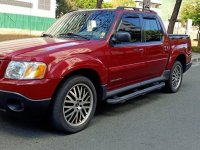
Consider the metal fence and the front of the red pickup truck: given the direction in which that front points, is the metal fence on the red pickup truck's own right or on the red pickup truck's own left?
on the red pickup truck's own right

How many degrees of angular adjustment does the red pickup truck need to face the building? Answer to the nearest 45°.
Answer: approximately 135° to its right

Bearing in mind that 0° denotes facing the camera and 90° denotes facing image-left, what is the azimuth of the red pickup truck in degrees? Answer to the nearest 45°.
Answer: approximately 45°
